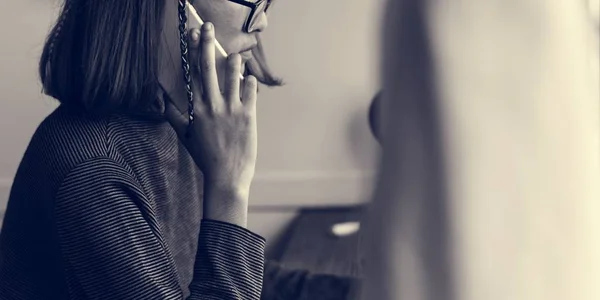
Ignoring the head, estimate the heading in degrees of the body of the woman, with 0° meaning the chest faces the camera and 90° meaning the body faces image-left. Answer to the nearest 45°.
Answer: approximately 270°

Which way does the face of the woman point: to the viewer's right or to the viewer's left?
to the viewer's right

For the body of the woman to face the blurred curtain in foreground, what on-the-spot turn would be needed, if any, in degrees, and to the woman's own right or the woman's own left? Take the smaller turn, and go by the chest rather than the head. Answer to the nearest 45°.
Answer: approximately 90° to the woman's own right
